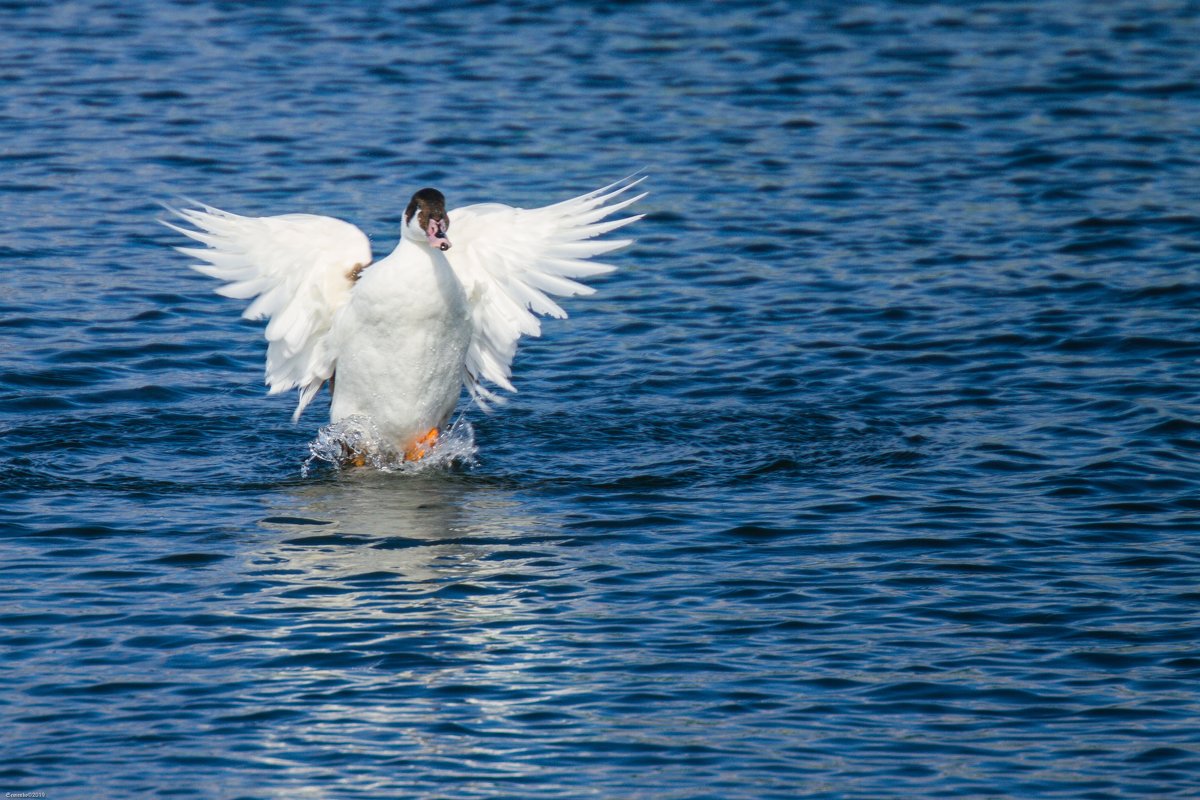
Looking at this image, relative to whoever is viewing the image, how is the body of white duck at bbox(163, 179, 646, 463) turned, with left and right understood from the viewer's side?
facing the viewer
